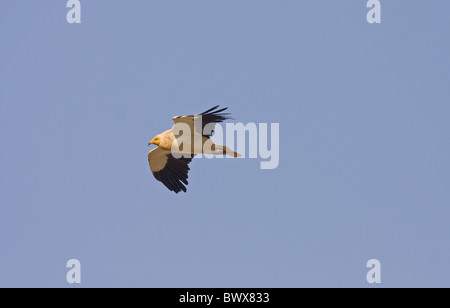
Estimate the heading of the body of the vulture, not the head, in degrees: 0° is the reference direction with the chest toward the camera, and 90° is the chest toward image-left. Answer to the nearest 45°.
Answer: approximately 90°
